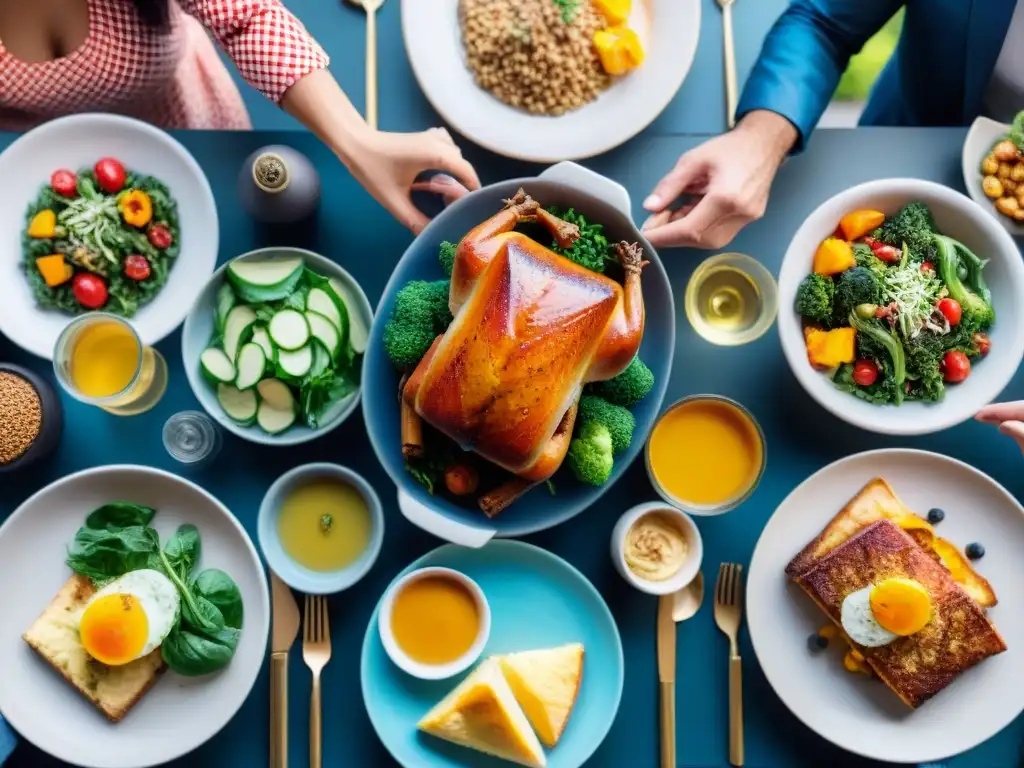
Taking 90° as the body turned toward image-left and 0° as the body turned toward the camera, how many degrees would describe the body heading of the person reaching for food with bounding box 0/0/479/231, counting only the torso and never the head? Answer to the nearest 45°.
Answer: approximately 0°

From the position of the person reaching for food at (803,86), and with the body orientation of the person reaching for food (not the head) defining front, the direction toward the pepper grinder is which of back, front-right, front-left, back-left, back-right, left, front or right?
front-right

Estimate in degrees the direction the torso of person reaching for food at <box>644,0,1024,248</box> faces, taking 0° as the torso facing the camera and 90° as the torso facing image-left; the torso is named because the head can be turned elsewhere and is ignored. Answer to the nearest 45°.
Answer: approximately 0°

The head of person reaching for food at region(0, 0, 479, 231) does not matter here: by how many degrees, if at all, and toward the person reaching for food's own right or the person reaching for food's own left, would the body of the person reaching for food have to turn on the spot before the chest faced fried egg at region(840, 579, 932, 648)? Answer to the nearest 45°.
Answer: approximately 45° to the person reaching for food's own left

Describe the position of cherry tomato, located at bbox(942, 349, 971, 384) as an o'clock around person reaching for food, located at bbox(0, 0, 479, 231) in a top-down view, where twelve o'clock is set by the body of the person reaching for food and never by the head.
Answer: The cherry tomato is roughly at 10 o'clock from the person reaching for food.

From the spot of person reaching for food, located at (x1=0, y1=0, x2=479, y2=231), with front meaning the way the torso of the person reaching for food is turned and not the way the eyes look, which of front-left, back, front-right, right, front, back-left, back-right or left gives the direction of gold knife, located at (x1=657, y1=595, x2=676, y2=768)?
front-left

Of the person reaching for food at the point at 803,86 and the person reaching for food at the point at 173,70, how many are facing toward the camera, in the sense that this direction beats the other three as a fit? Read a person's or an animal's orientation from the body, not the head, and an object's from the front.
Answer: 2
